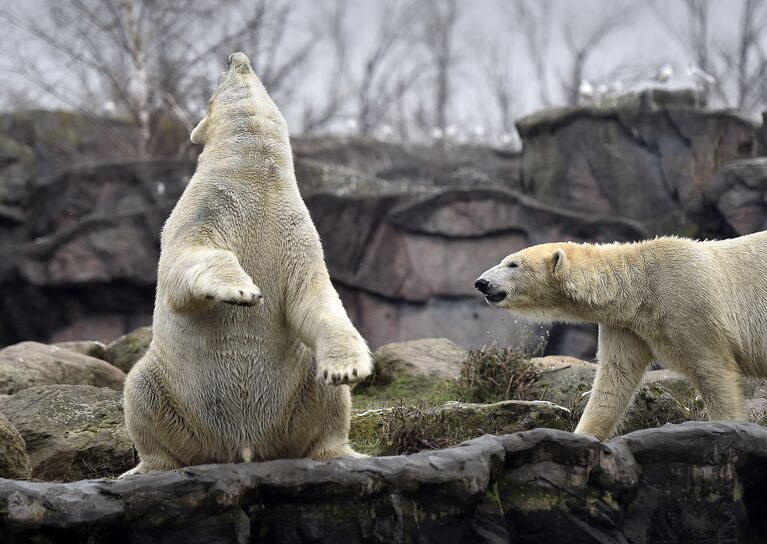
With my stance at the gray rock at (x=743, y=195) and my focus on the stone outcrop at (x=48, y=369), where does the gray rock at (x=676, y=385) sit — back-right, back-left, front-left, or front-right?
front-left

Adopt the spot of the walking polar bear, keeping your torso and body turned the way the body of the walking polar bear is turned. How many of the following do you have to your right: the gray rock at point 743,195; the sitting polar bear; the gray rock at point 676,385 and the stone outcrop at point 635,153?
3

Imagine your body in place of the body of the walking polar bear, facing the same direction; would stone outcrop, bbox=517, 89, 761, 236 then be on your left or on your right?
on your right

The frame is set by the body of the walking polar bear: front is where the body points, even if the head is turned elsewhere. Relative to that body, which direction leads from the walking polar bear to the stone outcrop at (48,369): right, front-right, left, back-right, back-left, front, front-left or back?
front

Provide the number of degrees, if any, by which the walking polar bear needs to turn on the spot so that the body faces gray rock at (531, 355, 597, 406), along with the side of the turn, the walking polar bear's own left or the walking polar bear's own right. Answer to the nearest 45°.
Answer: approximately 45° to the walking polar bear's own right

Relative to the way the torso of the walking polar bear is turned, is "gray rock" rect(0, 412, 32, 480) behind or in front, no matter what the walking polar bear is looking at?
in front

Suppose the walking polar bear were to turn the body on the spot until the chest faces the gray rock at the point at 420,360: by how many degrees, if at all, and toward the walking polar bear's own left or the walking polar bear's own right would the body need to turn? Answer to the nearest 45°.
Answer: approximately 45° to the walking polar bear's own right

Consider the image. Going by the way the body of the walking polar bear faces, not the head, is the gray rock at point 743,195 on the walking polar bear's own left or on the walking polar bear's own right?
on the walking polar bear's own right

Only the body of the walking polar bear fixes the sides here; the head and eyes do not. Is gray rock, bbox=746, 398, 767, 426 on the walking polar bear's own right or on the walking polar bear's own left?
on the walking polar bear's own right

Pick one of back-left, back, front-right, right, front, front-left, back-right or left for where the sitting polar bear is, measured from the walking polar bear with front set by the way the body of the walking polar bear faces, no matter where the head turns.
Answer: front-left

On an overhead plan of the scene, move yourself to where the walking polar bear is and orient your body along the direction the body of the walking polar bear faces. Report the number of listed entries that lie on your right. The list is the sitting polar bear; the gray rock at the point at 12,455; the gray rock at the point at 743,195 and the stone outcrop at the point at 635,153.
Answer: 2

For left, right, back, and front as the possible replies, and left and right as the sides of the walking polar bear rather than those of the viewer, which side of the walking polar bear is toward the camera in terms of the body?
left

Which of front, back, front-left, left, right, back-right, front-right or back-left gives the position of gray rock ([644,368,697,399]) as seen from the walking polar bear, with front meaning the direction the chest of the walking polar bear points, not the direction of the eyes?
right

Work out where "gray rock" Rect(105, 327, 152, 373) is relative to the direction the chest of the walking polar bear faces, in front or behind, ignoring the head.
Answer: in front
